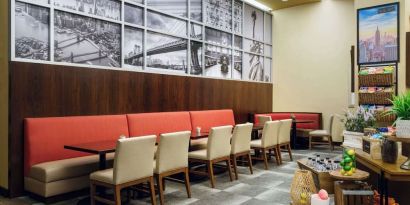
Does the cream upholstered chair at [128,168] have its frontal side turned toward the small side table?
no

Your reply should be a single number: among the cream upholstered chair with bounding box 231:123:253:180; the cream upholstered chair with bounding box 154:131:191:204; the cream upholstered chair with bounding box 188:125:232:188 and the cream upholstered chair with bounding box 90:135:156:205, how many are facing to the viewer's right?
0

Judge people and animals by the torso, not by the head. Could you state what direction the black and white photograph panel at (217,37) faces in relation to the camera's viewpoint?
facing the viewer and to the right of the viewer

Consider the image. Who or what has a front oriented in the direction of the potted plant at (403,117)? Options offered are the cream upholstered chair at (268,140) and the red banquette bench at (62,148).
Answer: the red banquette bench

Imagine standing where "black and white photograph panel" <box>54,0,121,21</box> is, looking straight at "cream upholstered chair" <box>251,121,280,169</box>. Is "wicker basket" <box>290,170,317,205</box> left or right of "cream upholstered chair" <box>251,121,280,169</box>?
right

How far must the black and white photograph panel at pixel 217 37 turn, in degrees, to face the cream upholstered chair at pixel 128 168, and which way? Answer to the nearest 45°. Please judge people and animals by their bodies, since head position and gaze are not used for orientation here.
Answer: approximately 45° to its right

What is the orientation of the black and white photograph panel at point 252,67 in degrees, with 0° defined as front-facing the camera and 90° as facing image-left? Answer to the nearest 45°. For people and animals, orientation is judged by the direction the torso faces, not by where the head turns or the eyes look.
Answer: approximately 315°

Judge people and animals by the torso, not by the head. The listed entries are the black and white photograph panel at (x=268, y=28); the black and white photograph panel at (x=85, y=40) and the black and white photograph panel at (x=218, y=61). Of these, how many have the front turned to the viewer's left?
0

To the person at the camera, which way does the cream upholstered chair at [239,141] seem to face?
facing away from the viewer and to the left of the viewer

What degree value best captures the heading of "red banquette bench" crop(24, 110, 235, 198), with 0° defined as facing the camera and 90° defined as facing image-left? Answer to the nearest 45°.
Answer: approximately 315°

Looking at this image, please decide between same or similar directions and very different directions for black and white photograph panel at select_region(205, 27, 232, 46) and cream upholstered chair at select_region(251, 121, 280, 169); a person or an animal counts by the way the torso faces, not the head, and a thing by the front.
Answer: very different directions

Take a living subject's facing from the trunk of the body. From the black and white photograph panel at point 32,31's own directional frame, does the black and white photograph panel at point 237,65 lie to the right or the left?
on its left

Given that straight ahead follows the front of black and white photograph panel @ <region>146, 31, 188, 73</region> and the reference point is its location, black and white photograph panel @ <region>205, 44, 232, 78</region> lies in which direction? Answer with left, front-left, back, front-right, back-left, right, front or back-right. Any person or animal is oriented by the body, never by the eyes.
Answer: left

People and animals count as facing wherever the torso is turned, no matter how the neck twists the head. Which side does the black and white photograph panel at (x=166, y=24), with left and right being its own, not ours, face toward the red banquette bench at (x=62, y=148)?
right

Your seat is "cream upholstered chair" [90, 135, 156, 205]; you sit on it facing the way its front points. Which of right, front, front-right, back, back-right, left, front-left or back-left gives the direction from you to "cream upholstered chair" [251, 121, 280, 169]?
right

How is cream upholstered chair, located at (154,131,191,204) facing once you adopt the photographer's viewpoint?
facing away from the viewer and to the left of the viewer

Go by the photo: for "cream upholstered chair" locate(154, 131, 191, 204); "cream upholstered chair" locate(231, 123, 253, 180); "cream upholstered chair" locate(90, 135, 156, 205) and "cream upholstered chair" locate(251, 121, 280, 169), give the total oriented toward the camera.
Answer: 0

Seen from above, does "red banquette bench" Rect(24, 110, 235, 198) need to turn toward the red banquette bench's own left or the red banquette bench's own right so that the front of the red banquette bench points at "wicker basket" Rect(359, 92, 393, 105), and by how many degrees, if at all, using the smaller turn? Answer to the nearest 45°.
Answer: approximately 45° to the red banquette bench's own left

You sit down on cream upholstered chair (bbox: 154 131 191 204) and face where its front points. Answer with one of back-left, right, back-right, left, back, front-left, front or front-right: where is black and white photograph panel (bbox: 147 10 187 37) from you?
front-right

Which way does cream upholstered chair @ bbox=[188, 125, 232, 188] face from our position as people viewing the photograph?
facing away from the viewer and to the left of the viewer

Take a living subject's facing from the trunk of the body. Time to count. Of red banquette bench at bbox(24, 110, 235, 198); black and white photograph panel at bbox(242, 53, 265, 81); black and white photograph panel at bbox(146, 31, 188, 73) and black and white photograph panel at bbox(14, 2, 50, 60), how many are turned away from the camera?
0

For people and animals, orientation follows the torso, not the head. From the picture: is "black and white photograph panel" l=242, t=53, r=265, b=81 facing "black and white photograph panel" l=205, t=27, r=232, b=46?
no
